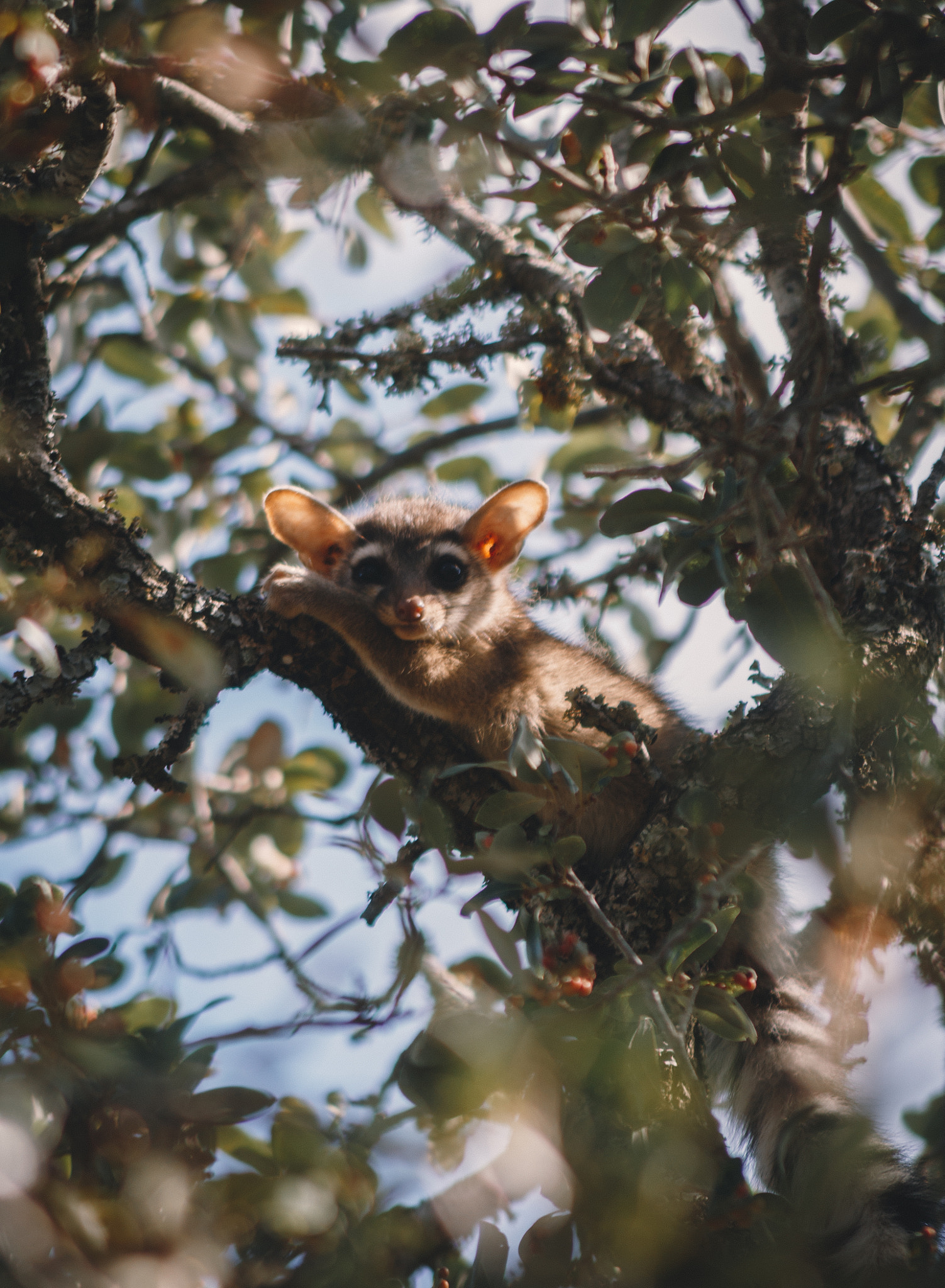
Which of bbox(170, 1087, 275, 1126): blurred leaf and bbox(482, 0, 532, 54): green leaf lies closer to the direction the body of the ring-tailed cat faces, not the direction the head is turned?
the blurred leaf

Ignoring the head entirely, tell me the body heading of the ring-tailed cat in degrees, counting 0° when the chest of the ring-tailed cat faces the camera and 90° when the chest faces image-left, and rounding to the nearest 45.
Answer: approximately 45°

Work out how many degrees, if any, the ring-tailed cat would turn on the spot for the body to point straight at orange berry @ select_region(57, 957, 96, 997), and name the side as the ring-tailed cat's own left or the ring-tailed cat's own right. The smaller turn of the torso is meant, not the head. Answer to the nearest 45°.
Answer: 0° — it already faces it
